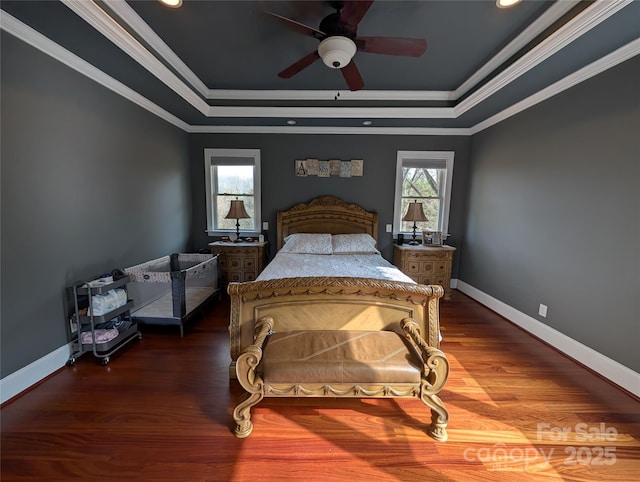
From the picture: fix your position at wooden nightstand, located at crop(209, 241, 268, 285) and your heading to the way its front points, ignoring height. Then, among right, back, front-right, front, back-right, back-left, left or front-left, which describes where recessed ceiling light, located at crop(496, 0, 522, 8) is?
front-left

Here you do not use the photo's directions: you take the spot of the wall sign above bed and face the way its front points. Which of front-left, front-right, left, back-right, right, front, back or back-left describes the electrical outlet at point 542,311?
front-left

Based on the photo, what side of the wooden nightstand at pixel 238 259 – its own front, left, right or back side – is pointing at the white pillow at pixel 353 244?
left

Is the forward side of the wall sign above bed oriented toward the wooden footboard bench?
yes

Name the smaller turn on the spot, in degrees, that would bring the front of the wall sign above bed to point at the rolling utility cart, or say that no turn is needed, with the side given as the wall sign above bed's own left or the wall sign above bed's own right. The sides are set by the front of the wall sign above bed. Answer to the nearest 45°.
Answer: approximately 45° to the wall sign above bed's own right

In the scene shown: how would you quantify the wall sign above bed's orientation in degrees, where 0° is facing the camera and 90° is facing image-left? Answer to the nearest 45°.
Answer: approximately 0°

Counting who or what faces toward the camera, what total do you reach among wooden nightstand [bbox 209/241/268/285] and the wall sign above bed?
2

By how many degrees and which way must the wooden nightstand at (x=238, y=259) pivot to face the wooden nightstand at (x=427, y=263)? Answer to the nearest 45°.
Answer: approximately 90° to its left

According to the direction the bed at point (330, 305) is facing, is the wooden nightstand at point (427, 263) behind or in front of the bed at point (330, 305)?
behind
